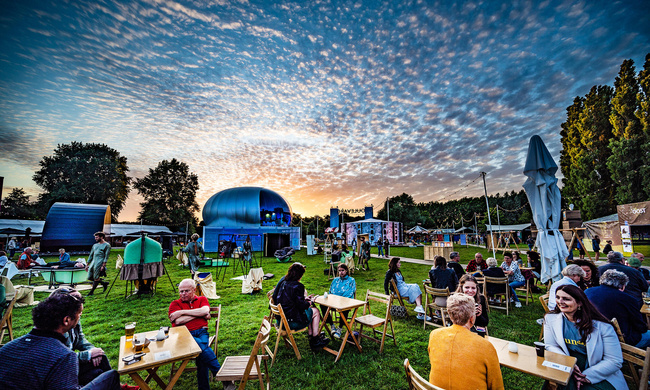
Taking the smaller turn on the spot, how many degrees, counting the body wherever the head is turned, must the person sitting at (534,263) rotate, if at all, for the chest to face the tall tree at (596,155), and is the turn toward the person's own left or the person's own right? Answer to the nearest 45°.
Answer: approximately 135° to the person's own right

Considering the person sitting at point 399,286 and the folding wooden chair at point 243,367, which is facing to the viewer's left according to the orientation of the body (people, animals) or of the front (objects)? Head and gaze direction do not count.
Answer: the folding wooden chair

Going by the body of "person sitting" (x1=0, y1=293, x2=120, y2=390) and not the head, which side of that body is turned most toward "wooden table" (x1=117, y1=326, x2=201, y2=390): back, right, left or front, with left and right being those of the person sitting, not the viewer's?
front

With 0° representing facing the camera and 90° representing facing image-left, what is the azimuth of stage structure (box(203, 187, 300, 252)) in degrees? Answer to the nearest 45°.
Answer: approximately 315°

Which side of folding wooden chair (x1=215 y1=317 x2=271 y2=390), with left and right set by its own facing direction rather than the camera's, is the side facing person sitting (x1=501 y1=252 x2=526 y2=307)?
back

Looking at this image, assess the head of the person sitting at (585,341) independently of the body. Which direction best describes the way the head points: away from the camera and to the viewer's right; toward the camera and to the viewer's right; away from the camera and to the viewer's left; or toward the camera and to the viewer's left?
toward the camera and to the viewer's left

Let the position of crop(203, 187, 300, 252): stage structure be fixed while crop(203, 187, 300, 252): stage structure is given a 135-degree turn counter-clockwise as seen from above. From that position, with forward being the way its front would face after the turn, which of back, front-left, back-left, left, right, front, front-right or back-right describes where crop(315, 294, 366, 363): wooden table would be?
back

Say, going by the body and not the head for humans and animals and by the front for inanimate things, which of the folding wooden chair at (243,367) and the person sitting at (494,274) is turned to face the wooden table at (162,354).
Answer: the folding wooden chair

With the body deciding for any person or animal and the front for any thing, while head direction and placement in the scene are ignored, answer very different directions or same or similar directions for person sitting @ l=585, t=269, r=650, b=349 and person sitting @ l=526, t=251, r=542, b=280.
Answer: very different directions

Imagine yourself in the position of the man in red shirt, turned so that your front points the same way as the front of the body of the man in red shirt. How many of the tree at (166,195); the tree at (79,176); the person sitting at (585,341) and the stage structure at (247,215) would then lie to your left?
1

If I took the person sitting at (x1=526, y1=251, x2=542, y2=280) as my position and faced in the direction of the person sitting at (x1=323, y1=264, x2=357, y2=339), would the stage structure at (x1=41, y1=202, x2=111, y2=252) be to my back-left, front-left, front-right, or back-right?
front-right

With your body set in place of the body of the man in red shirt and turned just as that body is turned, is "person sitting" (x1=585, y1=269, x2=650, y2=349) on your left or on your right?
on your left

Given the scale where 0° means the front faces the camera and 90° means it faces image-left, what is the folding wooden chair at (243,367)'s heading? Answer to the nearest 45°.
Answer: approximately 90°

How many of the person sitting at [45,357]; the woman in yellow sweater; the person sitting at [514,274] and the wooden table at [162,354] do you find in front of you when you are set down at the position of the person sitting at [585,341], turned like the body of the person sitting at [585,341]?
3

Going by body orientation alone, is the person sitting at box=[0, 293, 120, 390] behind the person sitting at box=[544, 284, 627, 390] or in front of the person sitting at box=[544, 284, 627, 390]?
in front
